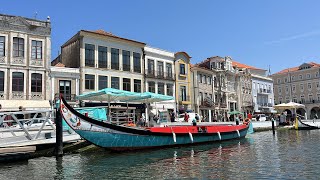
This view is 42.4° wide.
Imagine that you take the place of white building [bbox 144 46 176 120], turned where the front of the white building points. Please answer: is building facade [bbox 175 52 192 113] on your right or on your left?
on your left

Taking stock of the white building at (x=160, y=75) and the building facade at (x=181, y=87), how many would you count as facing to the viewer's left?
0

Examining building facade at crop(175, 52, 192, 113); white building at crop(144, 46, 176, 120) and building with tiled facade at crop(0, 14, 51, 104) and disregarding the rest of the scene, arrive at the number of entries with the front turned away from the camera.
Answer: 0

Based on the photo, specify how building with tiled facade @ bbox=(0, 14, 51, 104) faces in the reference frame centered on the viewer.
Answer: facing the viewer and to the right of the viewer

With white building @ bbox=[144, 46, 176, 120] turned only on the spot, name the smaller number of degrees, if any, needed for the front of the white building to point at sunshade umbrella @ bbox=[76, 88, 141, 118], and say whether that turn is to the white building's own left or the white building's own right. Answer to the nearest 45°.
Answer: approximately 45° to the white building's own right

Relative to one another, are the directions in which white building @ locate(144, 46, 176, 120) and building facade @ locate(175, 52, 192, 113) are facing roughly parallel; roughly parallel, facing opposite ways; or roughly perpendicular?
roughly parallel

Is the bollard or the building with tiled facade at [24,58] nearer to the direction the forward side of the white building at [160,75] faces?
the bollard

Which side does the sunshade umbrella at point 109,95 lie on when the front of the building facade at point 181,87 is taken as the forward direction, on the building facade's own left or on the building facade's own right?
on the building facade's own right

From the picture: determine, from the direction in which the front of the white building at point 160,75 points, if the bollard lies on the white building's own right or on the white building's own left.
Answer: on the white building's own right

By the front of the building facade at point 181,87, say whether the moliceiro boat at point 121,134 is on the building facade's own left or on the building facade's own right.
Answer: on the building facade's own right

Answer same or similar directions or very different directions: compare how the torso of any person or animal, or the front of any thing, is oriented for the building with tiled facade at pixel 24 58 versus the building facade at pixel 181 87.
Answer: same or similar directions

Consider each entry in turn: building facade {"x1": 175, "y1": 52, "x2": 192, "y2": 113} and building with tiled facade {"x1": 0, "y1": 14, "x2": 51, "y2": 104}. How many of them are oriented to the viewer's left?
0

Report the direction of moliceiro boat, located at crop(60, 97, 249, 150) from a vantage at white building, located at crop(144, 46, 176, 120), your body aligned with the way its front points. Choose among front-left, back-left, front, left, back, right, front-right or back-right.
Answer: front-right

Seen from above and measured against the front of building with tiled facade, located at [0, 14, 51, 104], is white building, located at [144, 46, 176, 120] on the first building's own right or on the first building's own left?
on the first building's own left
